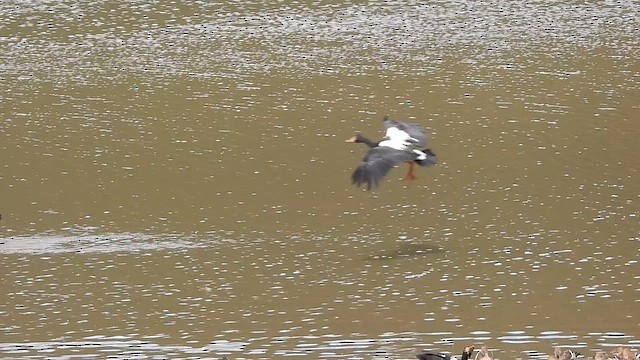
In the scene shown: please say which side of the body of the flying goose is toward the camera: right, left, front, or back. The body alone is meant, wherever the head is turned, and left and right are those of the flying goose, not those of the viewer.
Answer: left
